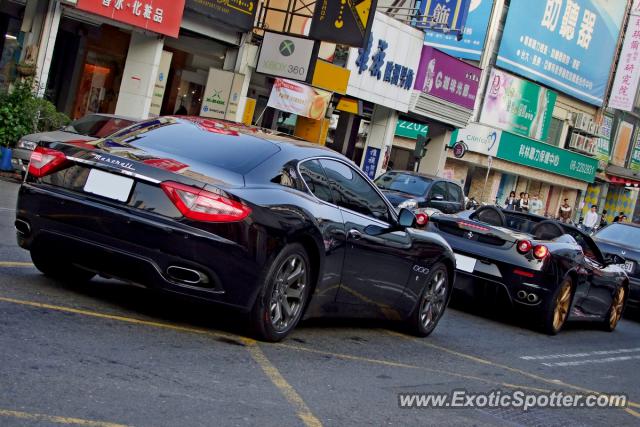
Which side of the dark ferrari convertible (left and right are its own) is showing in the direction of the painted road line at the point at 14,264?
back

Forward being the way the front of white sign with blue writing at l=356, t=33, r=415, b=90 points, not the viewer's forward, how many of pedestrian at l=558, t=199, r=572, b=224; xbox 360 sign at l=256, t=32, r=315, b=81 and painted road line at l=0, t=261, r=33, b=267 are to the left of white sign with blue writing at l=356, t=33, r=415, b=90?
1

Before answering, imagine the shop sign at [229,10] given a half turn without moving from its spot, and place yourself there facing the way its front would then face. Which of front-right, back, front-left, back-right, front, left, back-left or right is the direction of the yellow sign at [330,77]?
right

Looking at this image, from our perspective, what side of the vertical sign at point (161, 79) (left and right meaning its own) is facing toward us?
front

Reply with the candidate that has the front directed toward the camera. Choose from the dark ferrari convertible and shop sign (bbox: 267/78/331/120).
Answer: the shop sign

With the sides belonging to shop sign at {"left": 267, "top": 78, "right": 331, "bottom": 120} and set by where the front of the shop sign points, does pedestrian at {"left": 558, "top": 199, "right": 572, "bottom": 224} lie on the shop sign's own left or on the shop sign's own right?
on the shop sign's own left

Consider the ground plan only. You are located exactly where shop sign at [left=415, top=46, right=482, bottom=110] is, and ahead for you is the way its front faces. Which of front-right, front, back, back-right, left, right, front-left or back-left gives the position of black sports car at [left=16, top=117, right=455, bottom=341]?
front-right

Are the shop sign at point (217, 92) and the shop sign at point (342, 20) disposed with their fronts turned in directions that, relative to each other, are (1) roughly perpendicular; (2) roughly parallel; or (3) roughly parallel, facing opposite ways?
roughly parallel

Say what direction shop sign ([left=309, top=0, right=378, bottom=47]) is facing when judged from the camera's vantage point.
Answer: facing the viewer

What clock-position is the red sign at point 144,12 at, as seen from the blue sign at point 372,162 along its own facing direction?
The red sign is roughly at 1 o'clock from the blue sign.

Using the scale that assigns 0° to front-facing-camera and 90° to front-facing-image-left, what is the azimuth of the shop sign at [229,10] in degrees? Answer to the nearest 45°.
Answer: approximately 315°

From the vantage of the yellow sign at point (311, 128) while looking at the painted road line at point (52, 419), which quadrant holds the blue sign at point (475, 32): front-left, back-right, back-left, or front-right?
back-left

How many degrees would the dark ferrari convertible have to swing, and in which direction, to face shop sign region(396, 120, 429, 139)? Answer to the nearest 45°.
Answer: approximately 45° to its left

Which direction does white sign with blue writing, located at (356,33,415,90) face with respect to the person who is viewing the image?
facing the viewer and to the right of the viewer

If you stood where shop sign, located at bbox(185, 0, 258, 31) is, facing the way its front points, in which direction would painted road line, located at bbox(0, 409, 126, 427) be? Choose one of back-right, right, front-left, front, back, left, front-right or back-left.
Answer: front-right

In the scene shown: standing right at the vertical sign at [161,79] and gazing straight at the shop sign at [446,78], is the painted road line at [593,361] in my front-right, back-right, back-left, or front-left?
back-right

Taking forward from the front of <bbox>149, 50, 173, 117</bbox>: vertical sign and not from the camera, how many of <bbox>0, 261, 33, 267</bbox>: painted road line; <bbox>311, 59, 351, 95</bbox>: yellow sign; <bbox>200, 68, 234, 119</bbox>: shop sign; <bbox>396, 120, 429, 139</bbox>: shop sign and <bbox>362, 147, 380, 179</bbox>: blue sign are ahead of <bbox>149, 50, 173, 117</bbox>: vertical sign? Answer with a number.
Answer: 1
